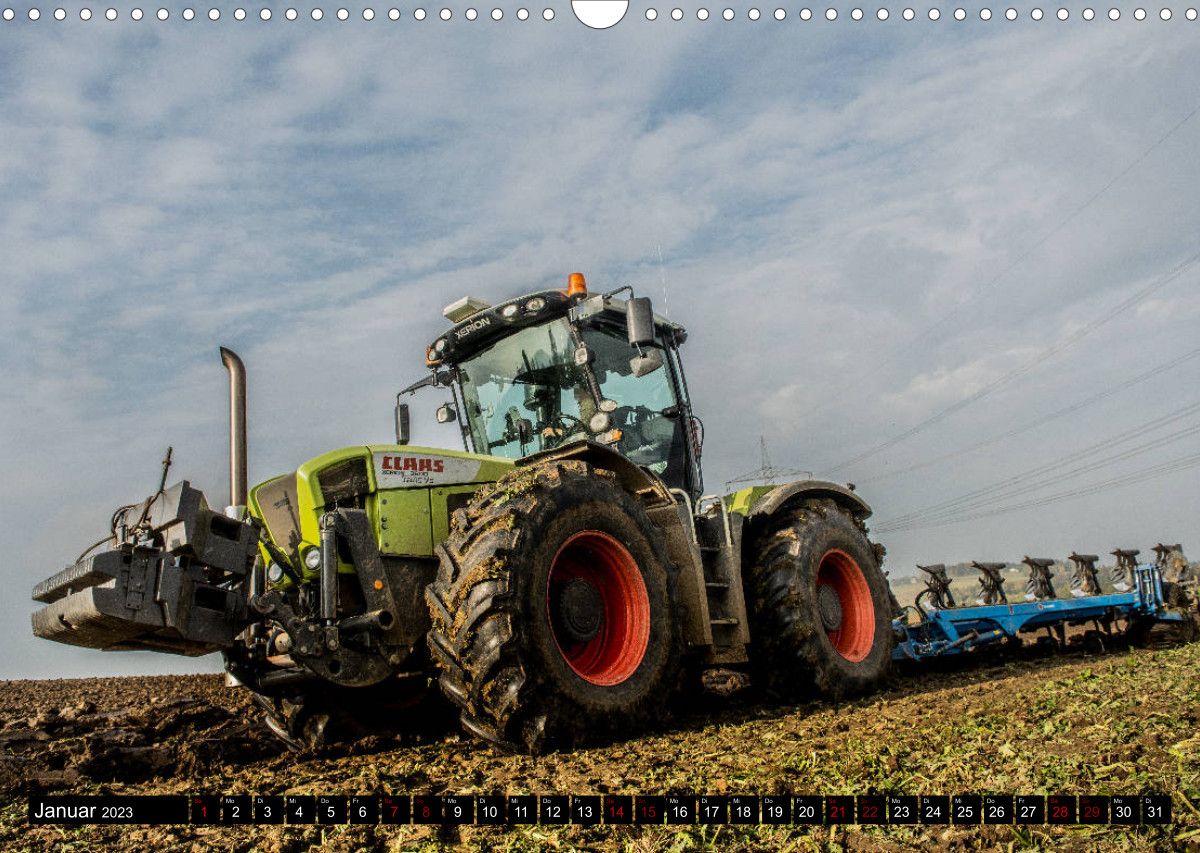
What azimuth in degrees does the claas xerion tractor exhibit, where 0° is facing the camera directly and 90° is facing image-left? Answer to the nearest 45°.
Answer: approximately 45°
